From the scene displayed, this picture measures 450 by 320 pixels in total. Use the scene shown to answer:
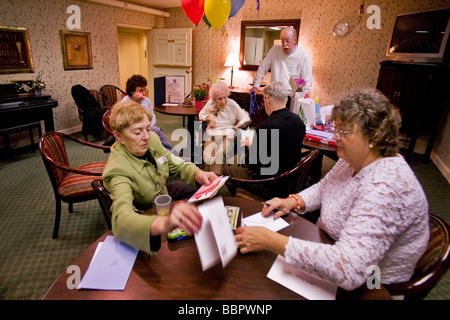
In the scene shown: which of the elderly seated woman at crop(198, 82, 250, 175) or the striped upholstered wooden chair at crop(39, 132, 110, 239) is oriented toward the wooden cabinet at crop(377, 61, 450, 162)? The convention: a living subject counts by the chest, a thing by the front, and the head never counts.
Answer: the striped upholstered wooden chair

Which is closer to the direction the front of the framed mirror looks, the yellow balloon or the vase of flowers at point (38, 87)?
the yellow balloon

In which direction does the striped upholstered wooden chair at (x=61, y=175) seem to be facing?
to the viewer's right

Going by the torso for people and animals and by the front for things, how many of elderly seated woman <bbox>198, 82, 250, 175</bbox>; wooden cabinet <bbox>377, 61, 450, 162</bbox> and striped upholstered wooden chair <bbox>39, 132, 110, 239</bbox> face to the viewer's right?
1

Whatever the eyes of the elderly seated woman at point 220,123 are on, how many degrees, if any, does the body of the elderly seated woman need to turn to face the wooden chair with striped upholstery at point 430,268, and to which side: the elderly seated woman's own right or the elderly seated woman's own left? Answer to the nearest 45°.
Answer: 0° — they already face it

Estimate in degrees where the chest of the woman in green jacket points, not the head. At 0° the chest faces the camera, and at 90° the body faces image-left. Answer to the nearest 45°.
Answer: approximately 315°

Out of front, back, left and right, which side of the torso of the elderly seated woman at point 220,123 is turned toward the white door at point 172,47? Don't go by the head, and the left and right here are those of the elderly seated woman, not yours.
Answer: back

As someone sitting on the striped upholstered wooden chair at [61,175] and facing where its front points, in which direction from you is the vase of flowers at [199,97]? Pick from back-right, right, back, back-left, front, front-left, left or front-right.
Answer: front-left

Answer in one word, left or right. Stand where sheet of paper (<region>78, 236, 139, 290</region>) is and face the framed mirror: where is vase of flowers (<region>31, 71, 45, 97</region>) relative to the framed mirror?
left

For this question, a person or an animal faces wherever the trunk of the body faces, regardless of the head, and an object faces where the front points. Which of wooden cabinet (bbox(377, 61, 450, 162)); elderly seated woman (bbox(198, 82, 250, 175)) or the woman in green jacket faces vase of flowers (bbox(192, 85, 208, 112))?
the wooden cabinet

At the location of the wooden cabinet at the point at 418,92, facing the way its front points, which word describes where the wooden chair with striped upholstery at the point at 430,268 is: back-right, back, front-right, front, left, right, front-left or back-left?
front-left

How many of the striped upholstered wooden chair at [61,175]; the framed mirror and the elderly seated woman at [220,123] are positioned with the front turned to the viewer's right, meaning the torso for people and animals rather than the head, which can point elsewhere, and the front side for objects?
1
